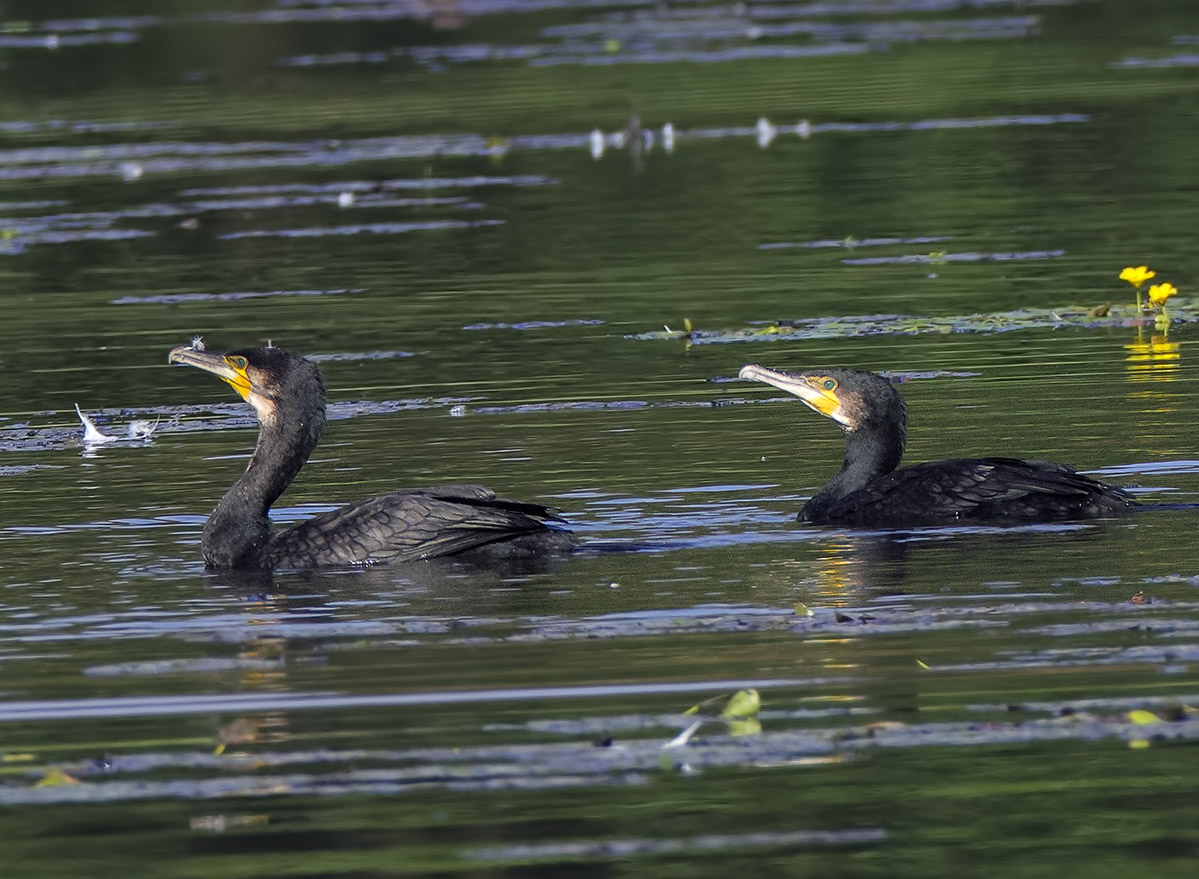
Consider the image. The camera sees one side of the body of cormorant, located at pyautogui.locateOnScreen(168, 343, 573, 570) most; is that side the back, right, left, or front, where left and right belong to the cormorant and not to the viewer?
left

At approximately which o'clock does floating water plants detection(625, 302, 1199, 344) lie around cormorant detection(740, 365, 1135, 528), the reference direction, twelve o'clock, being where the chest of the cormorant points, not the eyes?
The floating water plants is roughly at 3 o'clock from the cormorant.

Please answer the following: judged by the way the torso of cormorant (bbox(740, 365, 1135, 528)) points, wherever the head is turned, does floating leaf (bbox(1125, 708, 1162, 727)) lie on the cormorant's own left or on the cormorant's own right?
on the cormorant's own left

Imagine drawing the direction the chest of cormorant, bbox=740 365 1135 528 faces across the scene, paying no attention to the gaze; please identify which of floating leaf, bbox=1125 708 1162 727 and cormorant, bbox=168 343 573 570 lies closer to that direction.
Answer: the cormorant

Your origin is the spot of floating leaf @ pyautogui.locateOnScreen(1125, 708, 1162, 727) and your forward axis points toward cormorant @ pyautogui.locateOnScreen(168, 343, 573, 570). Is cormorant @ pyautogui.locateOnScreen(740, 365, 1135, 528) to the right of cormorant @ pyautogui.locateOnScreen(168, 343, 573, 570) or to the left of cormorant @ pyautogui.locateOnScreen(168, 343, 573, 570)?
right

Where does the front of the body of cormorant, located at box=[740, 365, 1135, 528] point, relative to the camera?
to the viewer's left

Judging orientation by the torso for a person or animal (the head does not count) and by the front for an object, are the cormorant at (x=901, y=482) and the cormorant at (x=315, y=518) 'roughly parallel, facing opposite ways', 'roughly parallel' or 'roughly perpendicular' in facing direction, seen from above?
roughly parallel

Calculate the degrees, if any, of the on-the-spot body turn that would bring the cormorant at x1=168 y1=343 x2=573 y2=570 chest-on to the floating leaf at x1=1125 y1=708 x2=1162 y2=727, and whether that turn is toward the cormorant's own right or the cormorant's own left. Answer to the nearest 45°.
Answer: approximately 135° to the cormorant's own left

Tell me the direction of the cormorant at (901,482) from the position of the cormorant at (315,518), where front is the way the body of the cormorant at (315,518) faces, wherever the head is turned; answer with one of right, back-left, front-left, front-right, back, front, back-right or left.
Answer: back

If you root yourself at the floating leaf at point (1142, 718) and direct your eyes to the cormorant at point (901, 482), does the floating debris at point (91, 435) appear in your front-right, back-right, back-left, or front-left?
front-left

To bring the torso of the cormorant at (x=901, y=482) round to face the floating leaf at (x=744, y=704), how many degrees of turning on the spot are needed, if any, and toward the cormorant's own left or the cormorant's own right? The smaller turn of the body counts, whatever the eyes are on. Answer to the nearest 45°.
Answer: approximately 90° to the cormorant's own left

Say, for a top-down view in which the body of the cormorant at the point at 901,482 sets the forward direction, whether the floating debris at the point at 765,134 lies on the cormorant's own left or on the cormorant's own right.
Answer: on the cormorant's own right

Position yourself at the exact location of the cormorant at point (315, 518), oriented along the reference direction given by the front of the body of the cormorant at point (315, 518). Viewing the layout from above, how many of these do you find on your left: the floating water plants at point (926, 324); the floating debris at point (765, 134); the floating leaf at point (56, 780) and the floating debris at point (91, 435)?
1

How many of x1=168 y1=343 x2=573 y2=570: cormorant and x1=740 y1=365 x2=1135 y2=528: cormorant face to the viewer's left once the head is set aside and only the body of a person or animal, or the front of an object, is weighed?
2
